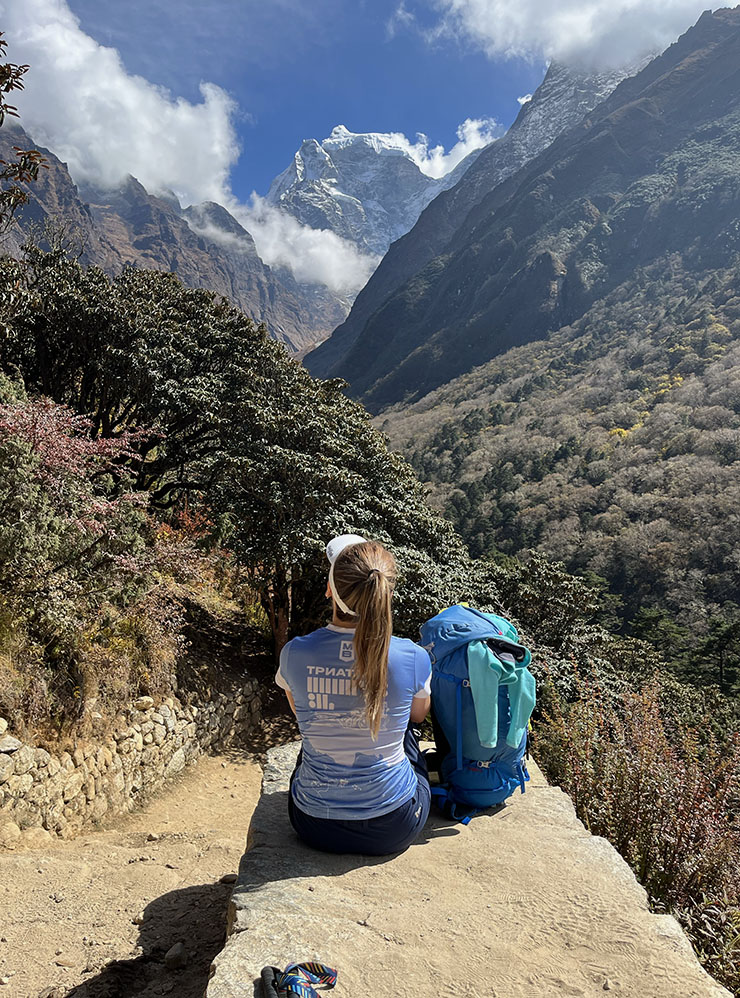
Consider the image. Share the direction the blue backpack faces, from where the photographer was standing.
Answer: facing the viewer and to the right of the viewer

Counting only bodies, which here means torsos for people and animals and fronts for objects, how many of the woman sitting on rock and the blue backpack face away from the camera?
1

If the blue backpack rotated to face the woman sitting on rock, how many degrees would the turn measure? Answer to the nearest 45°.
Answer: approximately 90° to its right

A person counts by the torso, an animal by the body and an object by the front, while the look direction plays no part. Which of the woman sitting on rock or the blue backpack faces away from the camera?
the woman sitting on rock

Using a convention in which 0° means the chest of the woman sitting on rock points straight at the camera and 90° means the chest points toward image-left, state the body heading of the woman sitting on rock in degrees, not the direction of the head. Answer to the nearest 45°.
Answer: approximately 180°

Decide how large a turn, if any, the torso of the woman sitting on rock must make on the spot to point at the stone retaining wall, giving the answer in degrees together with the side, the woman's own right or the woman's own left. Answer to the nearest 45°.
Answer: approximately 45° to the woman's own left

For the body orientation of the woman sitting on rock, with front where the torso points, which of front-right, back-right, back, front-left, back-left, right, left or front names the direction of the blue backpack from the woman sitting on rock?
front-right

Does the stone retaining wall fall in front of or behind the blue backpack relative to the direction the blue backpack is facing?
behind
